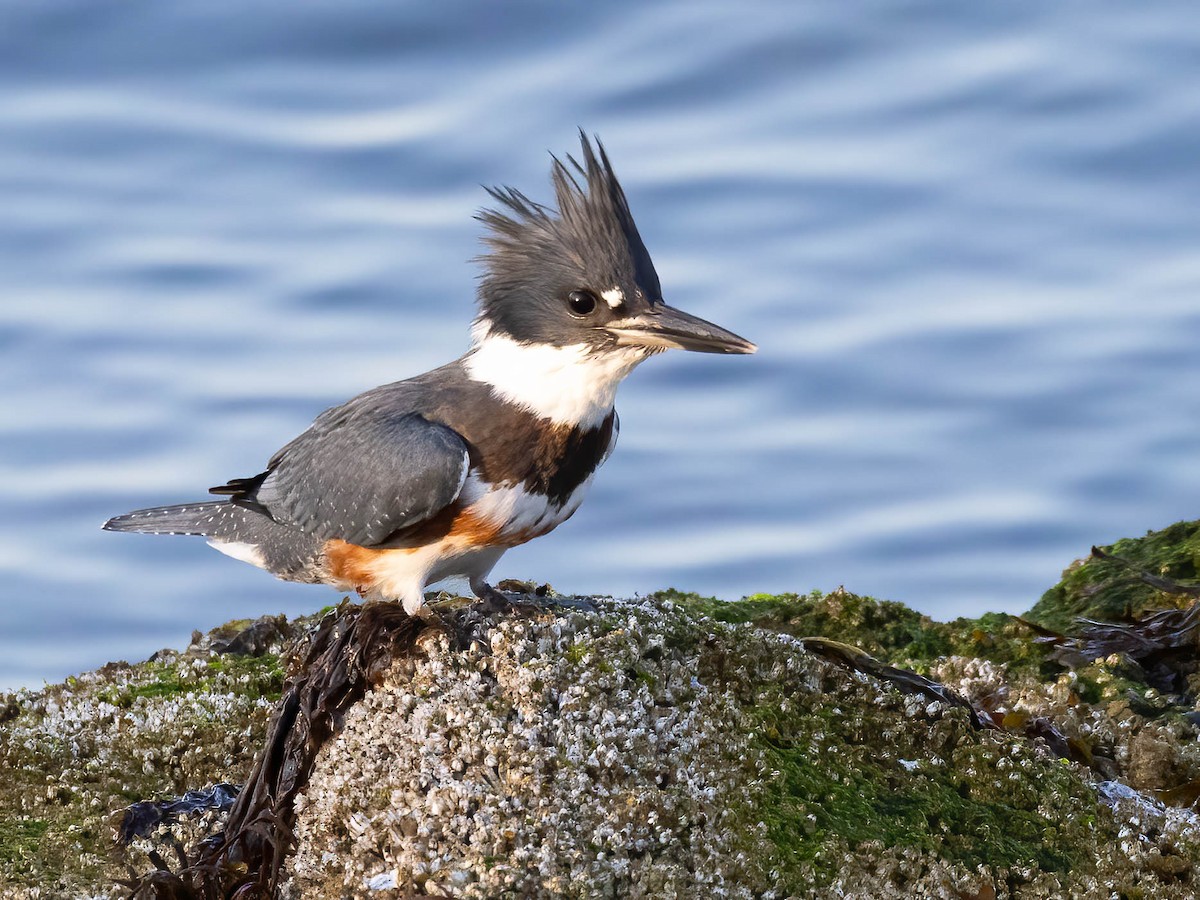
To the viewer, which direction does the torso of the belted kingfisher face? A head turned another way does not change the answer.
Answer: to the viewer's right
